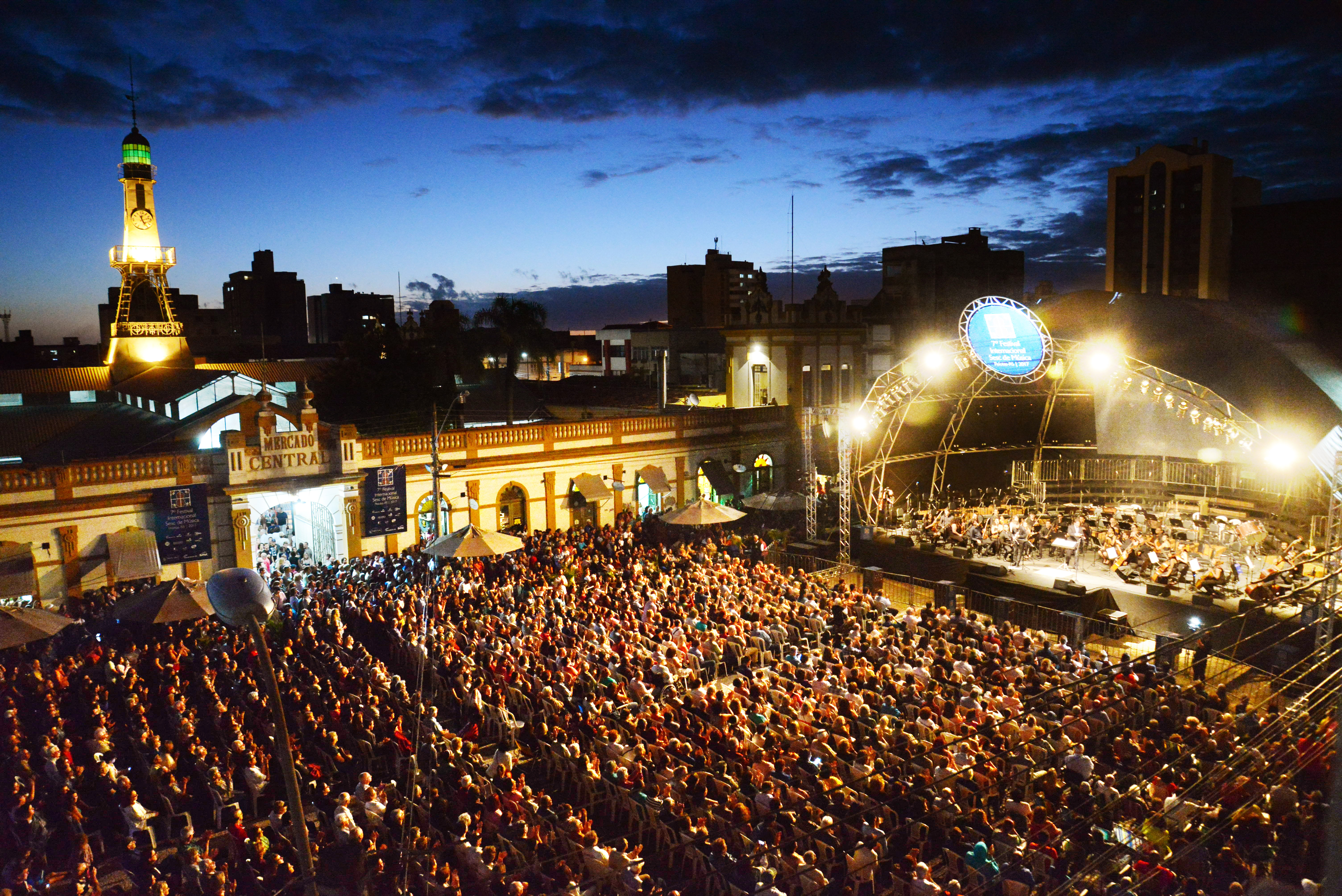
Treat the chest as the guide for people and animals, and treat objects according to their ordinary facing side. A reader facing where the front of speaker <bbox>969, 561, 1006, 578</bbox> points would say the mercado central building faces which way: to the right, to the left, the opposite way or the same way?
to the left

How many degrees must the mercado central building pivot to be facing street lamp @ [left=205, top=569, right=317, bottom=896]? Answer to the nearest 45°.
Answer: approximately 45° to its right

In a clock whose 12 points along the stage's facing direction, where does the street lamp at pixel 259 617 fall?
The street lamp is roughly at 11 o'clock from the stage.

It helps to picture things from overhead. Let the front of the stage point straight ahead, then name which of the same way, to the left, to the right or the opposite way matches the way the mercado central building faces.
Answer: to the left

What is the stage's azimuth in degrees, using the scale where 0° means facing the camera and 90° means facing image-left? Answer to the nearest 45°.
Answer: approximately 45°

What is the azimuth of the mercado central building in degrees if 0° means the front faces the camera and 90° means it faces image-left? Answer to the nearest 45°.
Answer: approximately 315°

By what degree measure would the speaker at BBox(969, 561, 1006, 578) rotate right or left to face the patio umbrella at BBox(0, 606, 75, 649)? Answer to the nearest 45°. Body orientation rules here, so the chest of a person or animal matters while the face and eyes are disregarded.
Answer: approximately 180°
